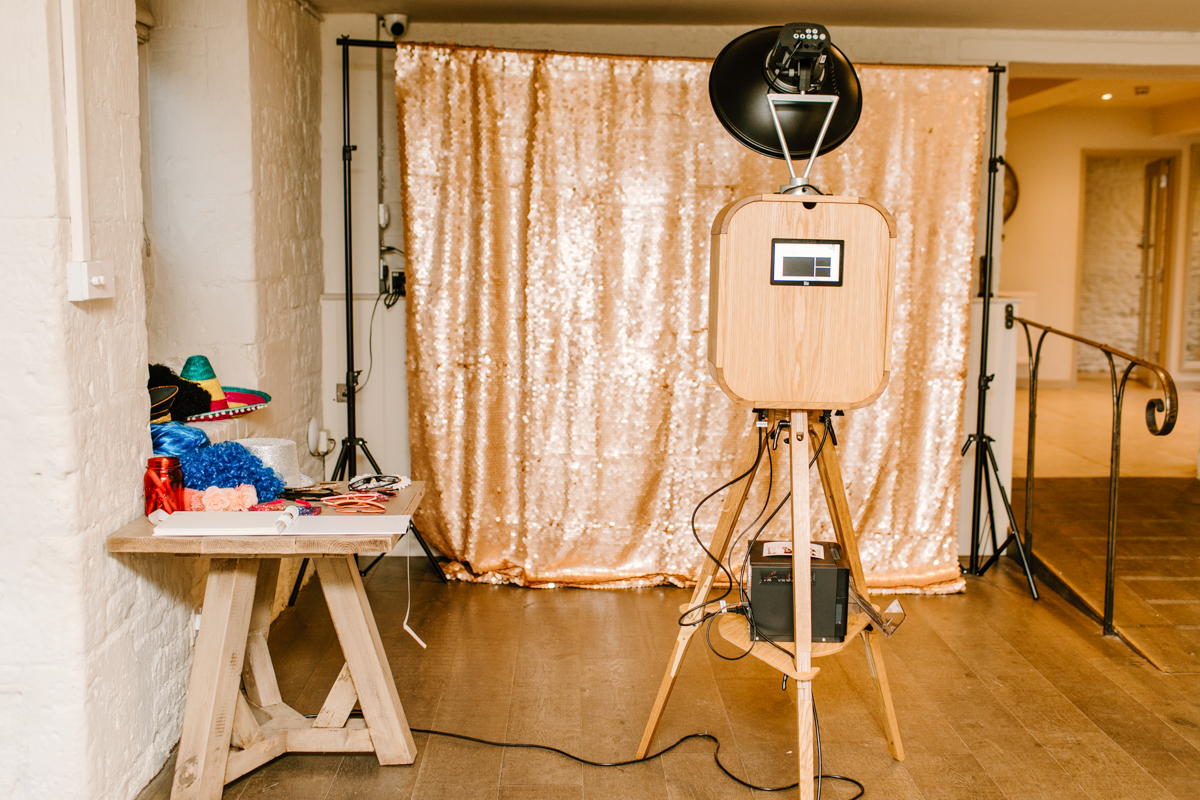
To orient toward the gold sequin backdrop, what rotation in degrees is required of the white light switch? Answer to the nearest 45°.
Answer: approximately 90° to its left

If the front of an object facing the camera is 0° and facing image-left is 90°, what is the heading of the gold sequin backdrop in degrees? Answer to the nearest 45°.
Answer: approximately 0°

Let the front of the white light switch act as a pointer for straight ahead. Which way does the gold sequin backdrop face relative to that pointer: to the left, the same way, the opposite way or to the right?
to the right

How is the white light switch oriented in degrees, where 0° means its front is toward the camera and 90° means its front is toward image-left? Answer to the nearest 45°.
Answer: approximately 315°
